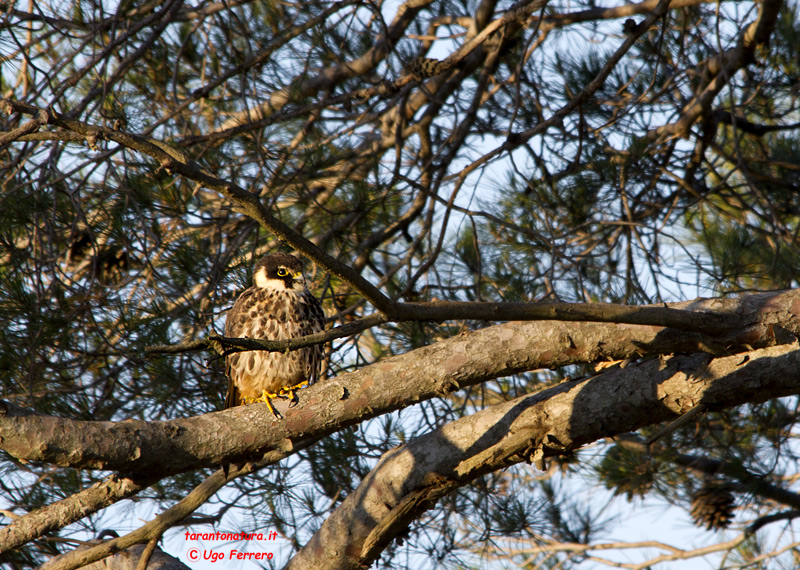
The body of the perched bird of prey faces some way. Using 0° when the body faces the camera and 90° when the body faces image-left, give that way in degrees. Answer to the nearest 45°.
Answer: approximately 315°
